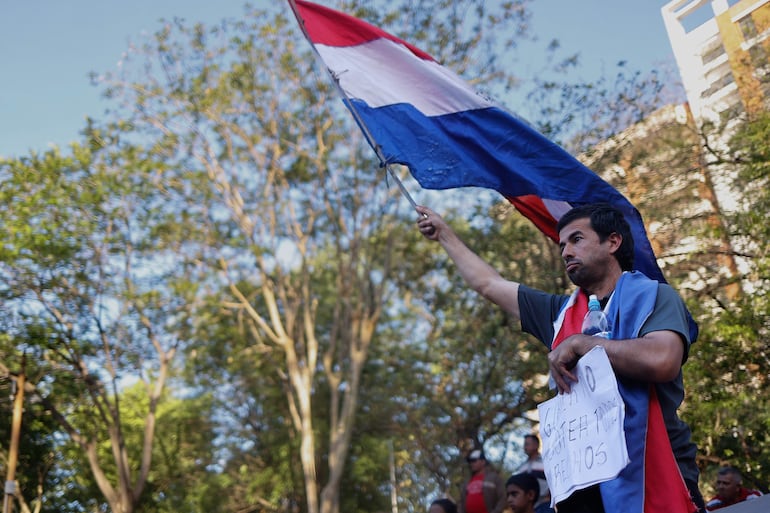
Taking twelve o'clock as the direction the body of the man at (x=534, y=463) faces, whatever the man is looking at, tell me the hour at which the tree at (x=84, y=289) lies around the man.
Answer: The tree is roughly at 3 o'clock from the man.

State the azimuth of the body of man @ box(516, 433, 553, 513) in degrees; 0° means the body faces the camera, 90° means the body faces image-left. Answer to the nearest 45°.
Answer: approximately 45°

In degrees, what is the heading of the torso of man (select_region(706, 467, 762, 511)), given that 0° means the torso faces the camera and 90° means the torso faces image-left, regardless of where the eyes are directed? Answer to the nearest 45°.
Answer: approximately 45°

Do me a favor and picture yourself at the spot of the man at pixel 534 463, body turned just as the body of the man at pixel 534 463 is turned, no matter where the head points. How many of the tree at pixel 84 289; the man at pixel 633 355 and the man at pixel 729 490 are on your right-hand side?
1

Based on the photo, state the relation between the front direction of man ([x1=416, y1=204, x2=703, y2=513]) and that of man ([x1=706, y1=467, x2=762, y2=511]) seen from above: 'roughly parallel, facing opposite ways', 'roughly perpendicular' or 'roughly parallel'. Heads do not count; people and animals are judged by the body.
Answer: roughly parallel

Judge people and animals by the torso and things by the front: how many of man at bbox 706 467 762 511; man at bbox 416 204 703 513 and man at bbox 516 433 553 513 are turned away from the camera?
0

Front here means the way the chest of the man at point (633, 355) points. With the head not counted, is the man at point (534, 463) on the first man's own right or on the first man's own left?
on the first man's own right

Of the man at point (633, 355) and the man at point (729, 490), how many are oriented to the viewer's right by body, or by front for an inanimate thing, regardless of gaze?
0

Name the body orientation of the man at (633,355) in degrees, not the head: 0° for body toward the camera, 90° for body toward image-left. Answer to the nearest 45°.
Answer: approximately 45°

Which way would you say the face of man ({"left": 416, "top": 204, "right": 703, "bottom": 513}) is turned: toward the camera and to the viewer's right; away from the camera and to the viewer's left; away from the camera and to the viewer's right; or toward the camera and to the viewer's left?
toward the camera and to the viewer's left

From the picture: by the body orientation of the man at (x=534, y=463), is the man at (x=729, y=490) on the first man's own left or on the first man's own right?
on the first man's own left

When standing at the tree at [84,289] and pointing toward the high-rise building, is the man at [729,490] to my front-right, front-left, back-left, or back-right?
front-right

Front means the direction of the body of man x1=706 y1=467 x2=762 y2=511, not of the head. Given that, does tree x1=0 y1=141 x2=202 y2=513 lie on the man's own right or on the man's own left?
on the man's own right
